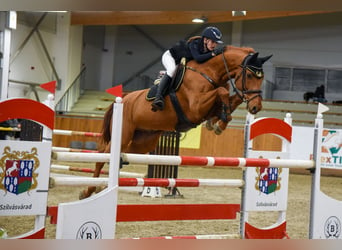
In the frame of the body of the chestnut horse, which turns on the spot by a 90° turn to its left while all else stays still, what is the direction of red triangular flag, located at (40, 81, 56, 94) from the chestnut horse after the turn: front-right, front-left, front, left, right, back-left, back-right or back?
left

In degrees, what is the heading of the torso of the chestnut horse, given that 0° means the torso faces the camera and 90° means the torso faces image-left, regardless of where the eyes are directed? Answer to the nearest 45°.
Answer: approximately 270°

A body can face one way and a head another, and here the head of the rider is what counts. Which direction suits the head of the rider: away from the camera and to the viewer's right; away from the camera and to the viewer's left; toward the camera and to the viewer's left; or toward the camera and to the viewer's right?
toward the camera and to the viewer's right

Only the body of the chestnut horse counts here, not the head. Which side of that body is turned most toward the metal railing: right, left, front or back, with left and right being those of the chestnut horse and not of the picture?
left

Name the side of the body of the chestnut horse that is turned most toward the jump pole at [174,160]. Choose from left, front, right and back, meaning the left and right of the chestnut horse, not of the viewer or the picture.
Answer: right
